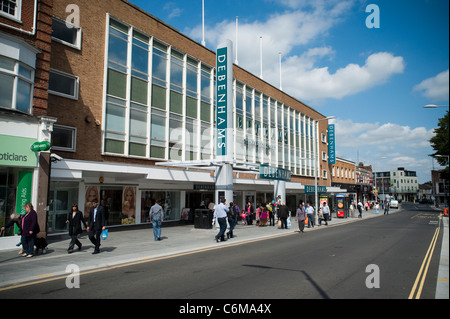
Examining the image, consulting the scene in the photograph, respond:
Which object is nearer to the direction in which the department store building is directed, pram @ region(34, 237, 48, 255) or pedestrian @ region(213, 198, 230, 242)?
the pedestrian

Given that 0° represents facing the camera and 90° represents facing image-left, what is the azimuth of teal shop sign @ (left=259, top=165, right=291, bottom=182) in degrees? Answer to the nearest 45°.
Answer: approximately 315°

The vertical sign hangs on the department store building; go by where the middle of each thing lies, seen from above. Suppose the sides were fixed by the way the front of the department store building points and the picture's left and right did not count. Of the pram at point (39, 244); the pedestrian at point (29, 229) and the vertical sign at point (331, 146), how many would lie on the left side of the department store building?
1

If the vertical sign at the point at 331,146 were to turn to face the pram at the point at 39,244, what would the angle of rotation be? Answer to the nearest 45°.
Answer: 0° — it already faces it

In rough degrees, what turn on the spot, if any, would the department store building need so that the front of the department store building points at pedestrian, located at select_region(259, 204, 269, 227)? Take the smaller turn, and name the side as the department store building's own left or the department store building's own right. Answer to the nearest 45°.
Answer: approximately 45° to the department store building's own left

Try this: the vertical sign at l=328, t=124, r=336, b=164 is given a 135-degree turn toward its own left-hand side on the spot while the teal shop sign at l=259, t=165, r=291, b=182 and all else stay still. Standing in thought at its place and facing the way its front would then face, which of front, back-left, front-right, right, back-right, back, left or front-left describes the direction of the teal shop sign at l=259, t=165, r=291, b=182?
back-right

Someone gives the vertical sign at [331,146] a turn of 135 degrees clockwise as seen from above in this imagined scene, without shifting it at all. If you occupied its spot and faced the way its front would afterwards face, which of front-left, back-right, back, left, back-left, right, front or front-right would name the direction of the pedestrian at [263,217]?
back-left

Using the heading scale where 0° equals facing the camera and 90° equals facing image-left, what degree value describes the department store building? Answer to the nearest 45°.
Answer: approximately 315°

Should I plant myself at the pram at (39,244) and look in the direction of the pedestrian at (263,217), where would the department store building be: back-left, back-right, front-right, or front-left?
front-left

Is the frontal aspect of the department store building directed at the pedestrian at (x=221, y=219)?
yes

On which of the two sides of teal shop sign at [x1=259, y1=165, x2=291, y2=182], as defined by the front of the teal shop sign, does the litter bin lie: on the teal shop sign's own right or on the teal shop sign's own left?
on the teal shop sign's own right

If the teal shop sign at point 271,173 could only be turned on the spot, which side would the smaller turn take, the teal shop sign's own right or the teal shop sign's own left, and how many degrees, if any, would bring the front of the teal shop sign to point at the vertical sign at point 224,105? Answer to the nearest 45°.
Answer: approximately 90° to the teal shop sign's own right

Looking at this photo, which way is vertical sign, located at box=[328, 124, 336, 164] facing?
toward the camera

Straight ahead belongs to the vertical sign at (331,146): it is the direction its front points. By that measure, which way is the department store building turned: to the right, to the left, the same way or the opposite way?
to the left

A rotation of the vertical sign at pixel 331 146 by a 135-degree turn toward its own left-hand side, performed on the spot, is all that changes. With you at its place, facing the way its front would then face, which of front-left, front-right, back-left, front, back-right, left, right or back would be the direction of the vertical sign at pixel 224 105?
back-right
